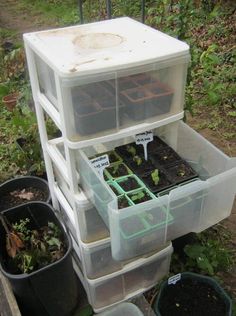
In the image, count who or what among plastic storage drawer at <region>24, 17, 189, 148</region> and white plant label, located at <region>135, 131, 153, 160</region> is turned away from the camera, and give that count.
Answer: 0
